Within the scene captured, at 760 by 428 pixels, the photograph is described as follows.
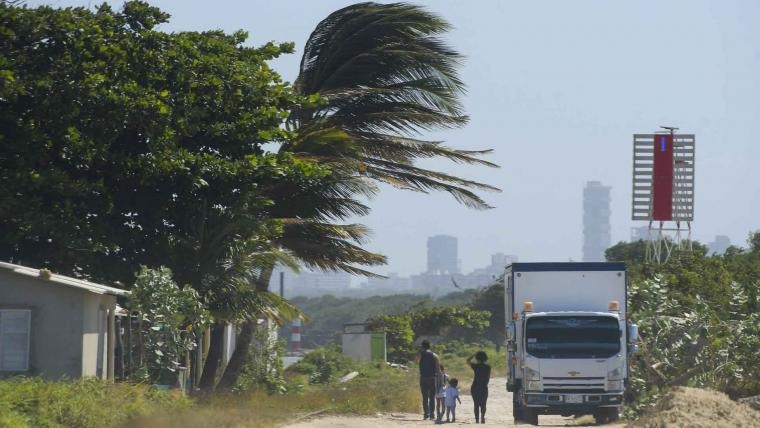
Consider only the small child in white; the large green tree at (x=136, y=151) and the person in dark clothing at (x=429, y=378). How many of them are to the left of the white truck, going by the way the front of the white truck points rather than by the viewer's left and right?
0

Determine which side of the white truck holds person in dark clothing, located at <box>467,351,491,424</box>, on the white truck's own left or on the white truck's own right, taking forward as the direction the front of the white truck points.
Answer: on the white truck's own right

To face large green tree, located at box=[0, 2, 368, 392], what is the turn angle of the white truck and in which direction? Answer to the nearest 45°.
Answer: approximately 90° to its right

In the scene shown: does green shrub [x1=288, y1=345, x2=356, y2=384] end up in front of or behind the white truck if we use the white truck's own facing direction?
behind

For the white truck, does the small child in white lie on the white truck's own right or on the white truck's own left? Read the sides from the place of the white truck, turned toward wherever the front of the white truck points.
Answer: on the white truck's own right

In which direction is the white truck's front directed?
toward the camera

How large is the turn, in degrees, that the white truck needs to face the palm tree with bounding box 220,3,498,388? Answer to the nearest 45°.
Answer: approximately 135° to its right

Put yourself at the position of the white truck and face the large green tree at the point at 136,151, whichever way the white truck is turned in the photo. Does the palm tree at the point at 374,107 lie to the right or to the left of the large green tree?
right
